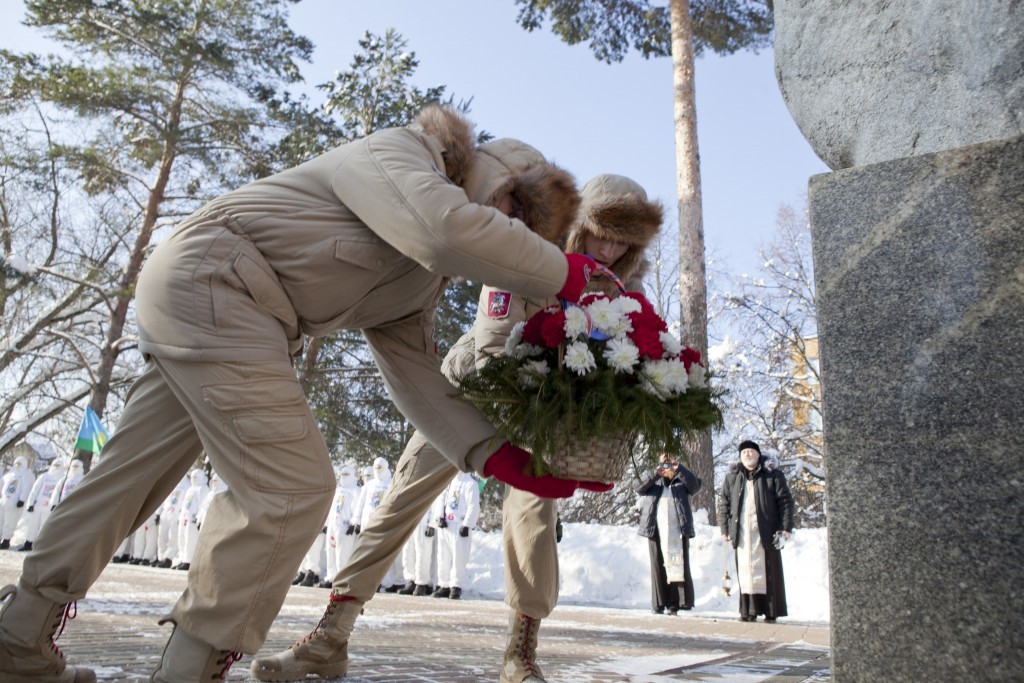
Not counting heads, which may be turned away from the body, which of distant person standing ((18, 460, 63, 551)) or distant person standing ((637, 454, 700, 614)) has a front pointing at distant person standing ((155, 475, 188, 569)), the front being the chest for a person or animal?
distant person standing ((18, 460, 63, 551))

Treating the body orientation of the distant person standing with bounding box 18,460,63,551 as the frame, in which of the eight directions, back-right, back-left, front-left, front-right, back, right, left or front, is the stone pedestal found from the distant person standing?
front-right

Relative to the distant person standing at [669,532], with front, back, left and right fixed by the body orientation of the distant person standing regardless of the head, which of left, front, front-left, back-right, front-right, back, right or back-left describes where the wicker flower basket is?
front

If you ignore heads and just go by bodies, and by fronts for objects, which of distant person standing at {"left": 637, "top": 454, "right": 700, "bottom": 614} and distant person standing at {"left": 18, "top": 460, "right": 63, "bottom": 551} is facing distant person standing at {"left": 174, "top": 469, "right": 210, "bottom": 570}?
distant person standing at {"left": 18, "top": 460, "right": 63, "bottom": 551}

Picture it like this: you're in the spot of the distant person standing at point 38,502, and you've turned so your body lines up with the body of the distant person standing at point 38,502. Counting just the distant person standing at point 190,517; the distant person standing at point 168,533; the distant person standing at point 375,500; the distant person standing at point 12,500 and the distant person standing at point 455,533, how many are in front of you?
4

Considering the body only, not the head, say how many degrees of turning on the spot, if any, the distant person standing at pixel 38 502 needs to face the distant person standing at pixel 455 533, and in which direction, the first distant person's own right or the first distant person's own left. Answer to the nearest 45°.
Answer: approximately 90° to the first distant person's own left

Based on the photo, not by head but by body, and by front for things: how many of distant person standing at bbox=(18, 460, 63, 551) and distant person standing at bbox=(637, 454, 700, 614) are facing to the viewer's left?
0

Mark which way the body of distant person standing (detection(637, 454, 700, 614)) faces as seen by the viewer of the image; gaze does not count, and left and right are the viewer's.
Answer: facing the viewer

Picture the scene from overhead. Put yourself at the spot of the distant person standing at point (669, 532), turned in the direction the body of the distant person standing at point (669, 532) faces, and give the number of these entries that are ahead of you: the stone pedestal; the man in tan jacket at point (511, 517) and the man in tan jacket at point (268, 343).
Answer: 3

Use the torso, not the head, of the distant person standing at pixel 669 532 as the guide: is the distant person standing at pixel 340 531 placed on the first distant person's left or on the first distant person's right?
on the first distant person's right

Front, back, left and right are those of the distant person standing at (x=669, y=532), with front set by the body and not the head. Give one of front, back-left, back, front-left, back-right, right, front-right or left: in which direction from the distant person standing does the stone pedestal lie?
front
